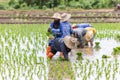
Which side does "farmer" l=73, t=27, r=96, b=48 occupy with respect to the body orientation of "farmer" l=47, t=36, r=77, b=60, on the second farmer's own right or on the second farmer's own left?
on the second farmer's own left
